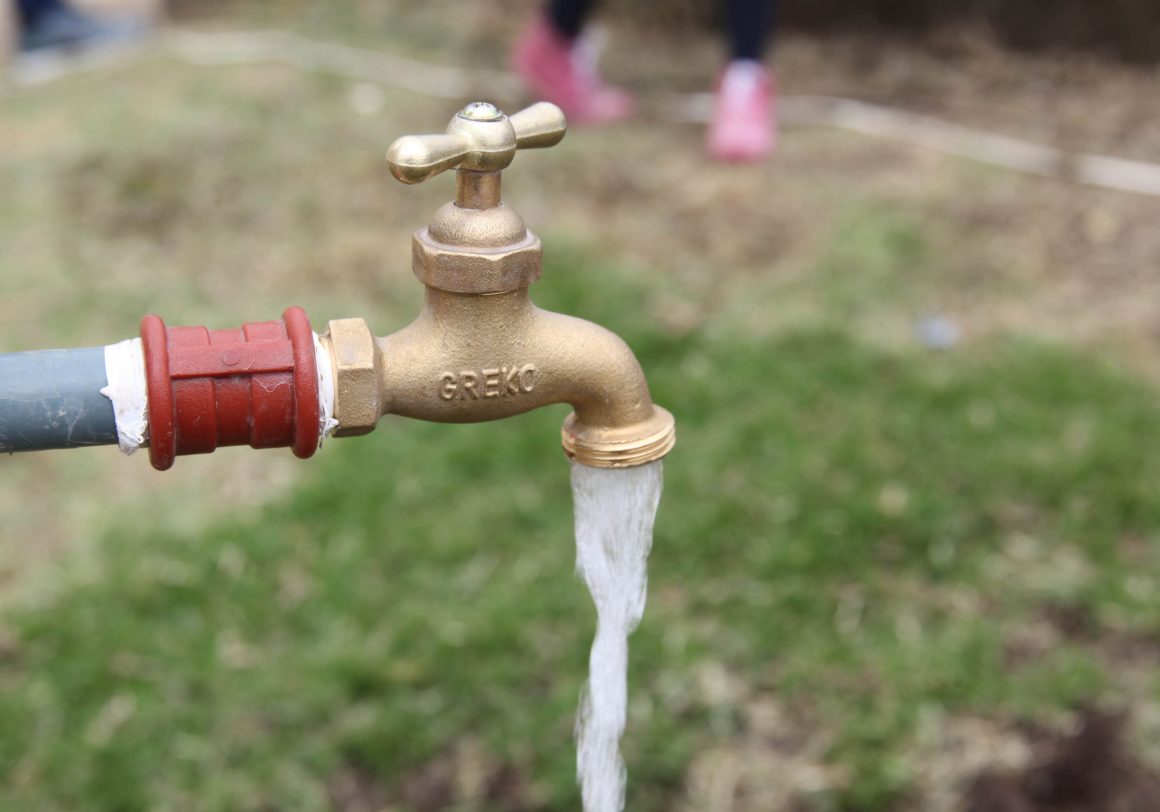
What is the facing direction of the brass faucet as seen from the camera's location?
facing to the right of the viewer
